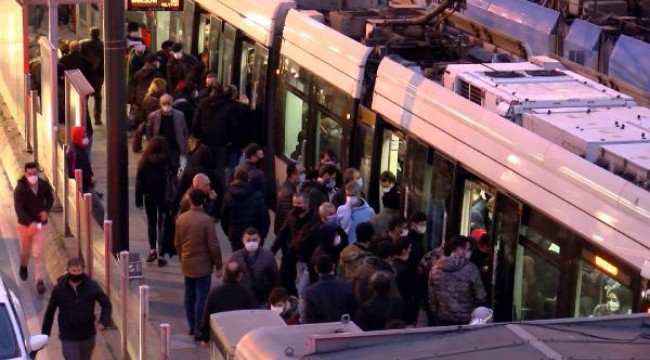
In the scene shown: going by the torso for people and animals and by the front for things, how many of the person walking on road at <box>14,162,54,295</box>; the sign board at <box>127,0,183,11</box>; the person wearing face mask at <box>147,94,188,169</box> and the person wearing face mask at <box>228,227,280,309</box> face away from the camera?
0

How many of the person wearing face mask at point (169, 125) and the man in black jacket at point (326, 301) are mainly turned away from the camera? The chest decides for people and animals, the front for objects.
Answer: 1

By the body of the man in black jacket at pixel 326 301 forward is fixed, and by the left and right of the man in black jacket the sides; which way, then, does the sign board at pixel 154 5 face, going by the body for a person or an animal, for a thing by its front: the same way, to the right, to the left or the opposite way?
the opposite way

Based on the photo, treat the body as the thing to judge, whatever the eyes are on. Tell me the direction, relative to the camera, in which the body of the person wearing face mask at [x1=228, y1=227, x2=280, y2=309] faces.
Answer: toward the camera

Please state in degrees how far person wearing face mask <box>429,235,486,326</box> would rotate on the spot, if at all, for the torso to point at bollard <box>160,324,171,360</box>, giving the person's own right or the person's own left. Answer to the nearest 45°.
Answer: approximately 180°

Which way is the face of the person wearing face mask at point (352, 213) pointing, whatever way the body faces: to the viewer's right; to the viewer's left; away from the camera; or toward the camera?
toward the camera

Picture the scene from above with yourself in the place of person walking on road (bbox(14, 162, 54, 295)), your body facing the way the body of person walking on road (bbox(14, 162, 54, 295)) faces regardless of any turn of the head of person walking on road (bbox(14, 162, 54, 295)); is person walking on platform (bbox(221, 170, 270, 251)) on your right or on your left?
on your left

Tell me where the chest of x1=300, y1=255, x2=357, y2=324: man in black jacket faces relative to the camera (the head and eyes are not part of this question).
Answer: away from the camera
